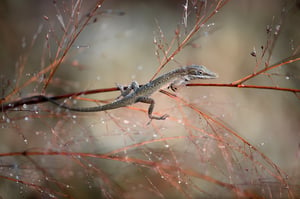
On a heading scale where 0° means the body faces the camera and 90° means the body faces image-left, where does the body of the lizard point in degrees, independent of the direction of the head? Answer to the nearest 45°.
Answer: approximately 270°
